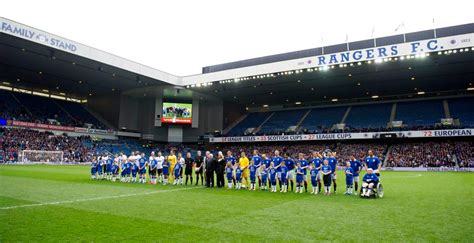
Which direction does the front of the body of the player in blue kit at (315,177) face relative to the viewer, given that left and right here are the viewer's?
facing the viewer and to the left of the viewer

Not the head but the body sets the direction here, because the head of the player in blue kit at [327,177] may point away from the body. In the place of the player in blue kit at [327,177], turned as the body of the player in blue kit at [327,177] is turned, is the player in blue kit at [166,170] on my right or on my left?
on my right

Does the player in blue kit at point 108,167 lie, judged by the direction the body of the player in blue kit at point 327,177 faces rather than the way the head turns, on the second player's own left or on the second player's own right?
on the second player's own right

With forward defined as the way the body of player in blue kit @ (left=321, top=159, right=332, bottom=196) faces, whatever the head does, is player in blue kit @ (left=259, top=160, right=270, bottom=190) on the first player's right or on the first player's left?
on the first player's right

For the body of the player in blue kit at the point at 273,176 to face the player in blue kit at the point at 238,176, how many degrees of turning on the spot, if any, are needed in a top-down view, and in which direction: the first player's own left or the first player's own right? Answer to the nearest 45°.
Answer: approximately 90° to the first player's own right

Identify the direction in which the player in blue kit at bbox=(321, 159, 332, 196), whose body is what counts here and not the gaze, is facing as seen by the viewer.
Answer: toward the camera

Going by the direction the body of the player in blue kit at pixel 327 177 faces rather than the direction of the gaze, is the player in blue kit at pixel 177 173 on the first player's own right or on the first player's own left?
on the first player's own right

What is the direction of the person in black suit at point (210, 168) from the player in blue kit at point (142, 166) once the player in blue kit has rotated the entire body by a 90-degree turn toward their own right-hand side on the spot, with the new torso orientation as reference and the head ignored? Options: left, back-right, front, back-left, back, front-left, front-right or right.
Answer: back-left

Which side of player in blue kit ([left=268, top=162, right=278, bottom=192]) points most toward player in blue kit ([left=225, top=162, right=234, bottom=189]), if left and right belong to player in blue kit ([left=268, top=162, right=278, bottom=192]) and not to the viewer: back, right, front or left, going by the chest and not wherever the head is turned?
right

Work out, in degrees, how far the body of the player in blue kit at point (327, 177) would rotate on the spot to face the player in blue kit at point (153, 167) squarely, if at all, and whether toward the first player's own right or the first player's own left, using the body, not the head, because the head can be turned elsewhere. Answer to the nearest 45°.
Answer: approximately 90° to the first player's own right

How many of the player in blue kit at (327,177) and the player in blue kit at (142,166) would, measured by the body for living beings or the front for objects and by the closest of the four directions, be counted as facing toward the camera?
2

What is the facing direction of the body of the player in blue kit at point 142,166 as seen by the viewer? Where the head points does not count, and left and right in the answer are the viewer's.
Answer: facing the viewer
